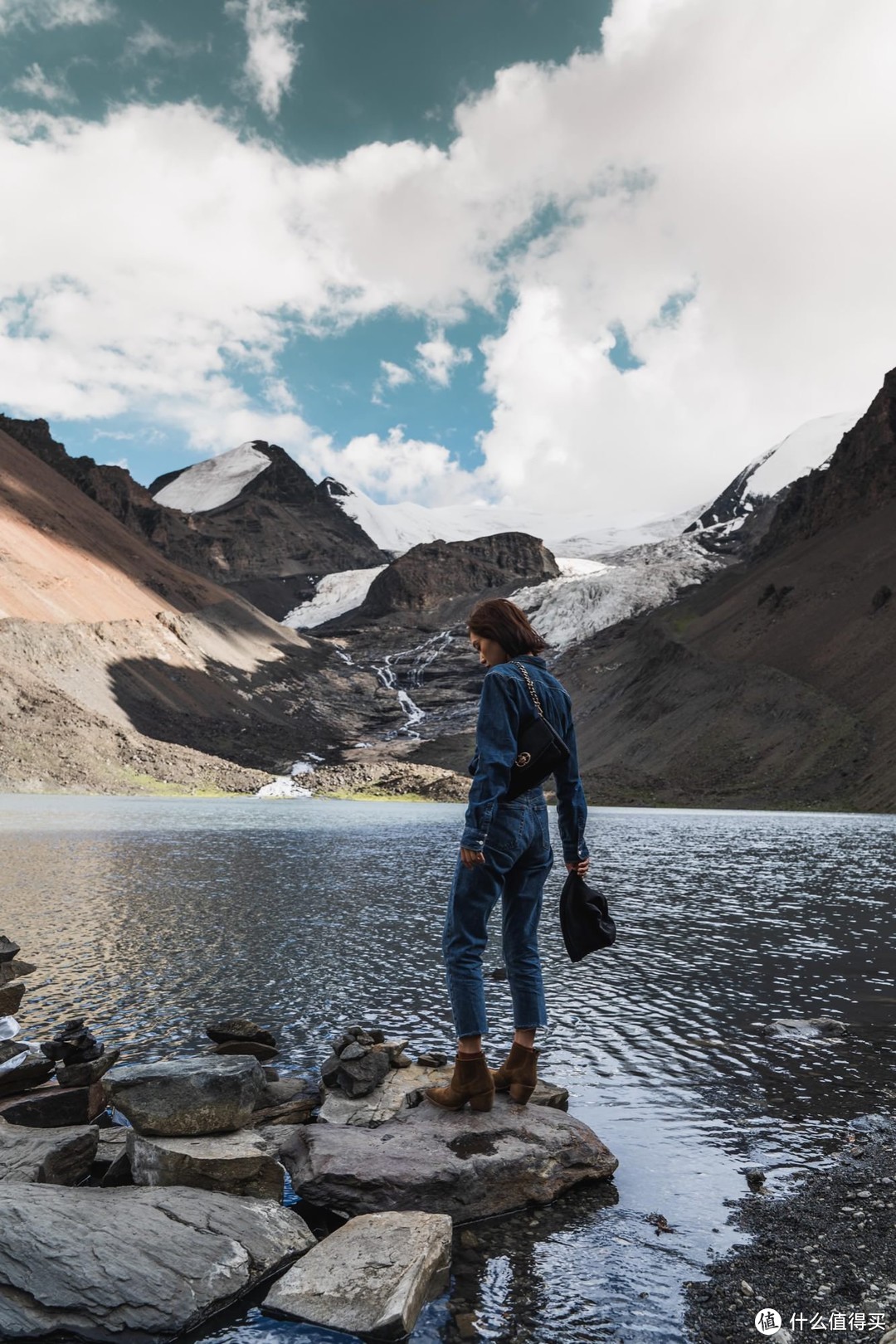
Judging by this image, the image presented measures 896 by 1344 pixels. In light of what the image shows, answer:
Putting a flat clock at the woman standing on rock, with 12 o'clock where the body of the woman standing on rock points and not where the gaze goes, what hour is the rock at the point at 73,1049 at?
The rock is roughly at 11 o'clock from the woman standing on rock.

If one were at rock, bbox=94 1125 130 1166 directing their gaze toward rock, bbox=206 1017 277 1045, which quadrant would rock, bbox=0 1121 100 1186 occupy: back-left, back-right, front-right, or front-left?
back-left

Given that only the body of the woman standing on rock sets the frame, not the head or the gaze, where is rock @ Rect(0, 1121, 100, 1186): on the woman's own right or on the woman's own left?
on the woman's own left

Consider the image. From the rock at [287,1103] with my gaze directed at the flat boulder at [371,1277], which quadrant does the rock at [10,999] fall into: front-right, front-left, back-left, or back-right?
back-right

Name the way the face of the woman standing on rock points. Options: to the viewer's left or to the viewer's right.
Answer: to the viewer's left

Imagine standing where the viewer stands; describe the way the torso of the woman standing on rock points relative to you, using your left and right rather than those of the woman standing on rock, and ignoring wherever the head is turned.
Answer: facing away from the viewer and to the left of the viewer

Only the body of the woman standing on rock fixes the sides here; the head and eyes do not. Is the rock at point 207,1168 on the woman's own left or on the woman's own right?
on the woman's own left

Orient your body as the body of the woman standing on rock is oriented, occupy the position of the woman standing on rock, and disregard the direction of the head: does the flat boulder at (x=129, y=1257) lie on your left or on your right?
on your left
